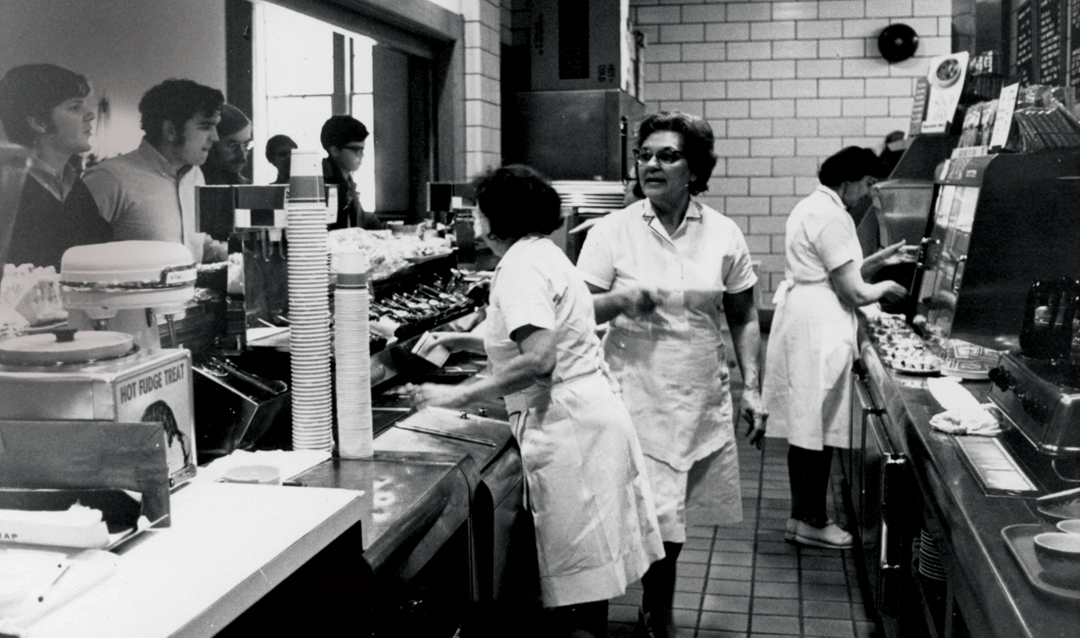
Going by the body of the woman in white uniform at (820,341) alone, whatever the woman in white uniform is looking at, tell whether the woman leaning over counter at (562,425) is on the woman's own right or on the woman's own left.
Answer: on the woman's own right

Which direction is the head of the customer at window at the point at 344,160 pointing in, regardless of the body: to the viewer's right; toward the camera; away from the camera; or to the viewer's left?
to the viewer's right

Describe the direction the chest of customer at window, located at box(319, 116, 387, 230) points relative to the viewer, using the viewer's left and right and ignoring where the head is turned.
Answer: facing the viewer and to the right of the viewer

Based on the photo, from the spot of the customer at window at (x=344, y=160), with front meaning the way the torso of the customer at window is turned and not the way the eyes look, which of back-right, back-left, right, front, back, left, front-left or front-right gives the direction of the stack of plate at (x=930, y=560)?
front

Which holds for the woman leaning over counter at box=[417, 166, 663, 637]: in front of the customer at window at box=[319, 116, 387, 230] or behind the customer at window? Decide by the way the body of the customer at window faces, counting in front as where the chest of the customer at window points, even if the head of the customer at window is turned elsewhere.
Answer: in front

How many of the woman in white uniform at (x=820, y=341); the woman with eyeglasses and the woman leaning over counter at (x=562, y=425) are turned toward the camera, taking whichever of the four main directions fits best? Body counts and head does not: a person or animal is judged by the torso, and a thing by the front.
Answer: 1

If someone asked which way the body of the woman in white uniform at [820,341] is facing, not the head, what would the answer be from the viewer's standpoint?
to the viewer's right

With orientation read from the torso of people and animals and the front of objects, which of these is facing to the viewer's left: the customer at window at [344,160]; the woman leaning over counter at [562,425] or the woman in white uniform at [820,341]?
the woman leaning over counter

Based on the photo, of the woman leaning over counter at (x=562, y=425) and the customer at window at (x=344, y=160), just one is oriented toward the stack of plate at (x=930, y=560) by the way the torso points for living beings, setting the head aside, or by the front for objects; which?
the customer at window

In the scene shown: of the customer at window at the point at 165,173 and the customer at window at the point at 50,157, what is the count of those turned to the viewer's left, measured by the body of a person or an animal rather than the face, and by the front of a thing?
0

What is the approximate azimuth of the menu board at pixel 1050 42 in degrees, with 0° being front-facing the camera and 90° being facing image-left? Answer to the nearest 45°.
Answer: approximately 45°

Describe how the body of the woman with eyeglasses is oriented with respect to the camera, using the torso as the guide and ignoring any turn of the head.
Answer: toward the camera

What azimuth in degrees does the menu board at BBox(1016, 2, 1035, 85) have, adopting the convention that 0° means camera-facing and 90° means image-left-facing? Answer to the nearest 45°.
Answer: approximately 45°

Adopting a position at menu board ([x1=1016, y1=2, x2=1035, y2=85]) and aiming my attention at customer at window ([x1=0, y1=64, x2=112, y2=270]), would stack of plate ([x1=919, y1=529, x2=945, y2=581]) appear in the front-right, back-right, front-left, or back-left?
front-left

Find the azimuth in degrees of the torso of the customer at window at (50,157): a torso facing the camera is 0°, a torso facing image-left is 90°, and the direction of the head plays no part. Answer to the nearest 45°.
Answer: approximately 315°

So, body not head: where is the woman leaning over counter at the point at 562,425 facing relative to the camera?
to the viewer's left

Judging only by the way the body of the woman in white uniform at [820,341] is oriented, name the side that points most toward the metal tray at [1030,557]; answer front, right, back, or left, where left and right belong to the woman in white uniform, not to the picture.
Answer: right

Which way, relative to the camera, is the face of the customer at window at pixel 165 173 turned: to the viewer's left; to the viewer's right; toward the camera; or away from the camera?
to the viewer's right

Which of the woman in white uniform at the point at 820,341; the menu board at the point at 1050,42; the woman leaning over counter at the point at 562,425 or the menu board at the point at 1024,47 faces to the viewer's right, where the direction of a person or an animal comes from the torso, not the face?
the woman in white uniform
